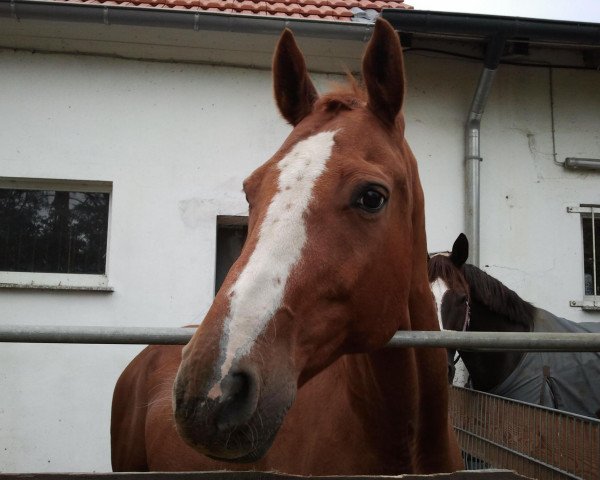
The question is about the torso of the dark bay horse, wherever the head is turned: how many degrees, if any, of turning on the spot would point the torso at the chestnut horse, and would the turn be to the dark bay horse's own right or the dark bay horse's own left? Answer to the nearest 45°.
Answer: approximately 45° to the dark bay horse's own left

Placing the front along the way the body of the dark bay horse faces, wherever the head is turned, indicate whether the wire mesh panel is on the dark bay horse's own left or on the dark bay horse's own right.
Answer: on the dark bay horse's own left

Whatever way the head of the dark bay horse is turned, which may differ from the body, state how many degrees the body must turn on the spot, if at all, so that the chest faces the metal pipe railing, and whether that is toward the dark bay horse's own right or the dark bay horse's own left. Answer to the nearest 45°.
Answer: approximately 45° to the dark bay horse's own left

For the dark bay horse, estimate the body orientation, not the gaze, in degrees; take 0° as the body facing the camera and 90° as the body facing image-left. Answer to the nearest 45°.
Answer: approximately 45°

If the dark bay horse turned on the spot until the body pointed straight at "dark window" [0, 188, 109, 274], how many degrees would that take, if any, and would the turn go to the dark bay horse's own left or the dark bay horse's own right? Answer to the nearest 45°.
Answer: approximately 45° to the dark bay horse's own right
